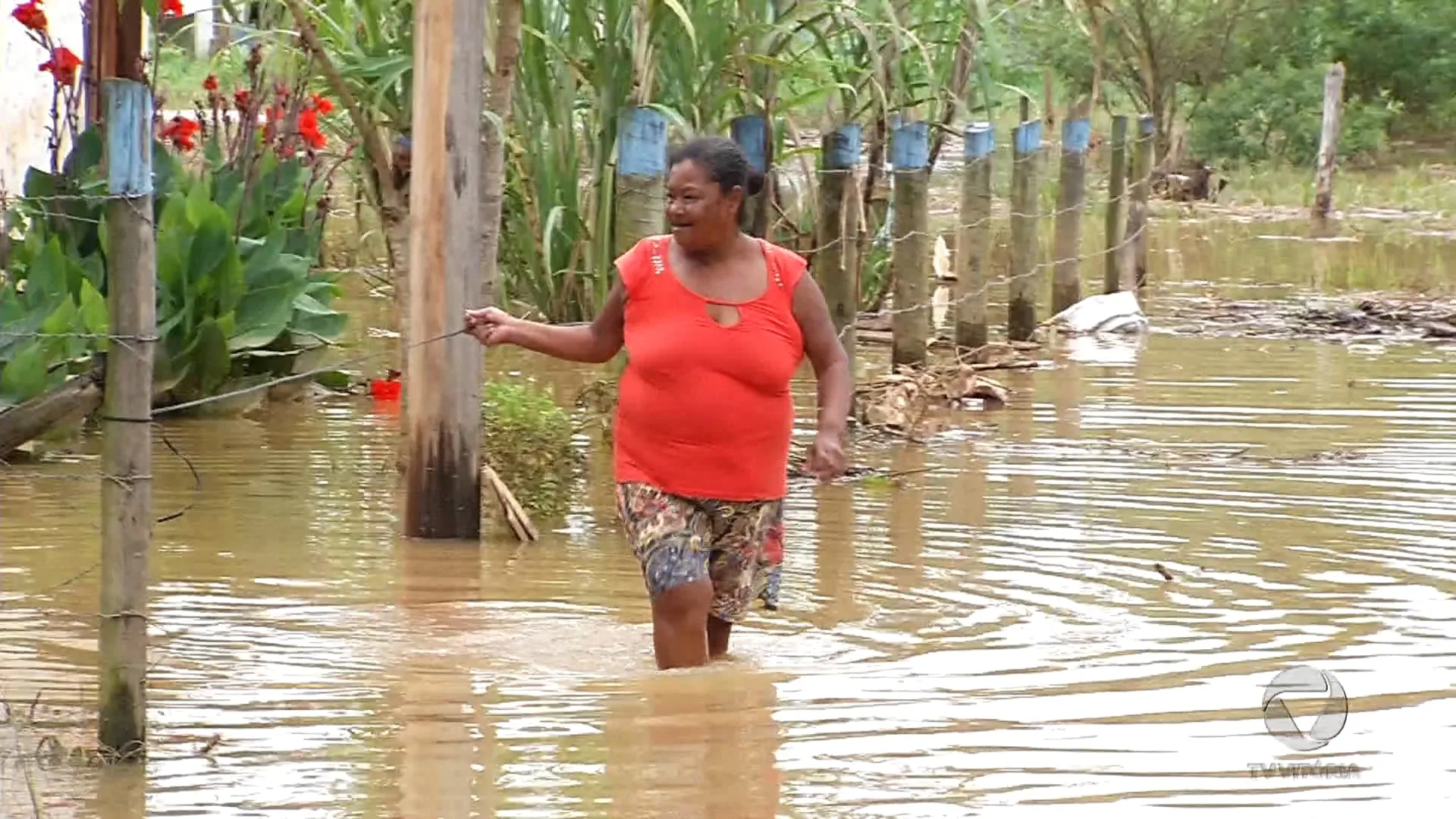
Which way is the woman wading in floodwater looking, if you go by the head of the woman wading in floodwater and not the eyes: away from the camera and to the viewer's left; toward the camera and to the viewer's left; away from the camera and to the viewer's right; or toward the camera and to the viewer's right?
toward the camera and to the viewer's left

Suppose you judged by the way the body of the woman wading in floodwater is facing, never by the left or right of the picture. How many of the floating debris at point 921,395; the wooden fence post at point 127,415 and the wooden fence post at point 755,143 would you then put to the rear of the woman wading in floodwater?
2

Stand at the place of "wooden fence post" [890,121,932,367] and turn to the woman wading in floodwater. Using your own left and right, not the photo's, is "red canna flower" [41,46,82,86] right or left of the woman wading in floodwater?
right

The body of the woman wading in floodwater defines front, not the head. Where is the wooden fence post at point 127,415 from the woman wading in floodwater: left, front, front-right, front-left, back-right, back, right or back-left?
front-right

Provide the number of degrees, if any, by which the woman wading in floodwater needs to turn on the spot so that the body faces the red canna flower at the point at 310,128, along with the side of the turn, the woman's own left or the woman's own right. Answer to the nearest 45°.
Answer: approximately 180°

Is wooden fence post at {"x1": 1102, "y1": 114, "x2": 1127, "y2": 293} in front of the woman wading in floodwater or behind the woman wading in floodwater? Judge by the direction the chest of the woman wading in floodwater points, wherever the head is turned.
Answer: behind

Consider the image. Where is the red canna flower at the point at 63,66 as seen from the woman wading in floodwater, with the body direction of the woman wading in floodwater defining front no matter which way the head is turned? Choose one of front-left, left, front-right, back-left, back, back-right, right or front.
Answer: back-right

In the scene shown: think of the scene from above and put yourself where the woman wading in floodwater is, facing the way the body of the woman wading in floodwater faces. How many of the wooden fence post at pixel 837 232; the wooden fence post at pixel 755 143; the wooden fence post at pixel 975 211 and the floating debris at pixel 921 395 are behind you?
4

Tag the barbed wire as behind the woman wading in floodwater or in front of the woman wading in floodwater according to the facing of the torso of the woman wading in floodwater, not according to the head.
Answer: behind

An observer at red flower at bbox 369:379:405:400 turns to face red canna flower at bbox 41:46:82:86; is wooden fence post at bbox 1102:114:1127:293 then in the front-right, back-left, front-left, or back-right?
back-right

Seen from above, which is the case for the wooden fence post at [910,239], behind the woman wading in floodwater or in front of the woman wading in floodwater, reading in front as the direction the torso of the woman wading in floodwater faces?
behind

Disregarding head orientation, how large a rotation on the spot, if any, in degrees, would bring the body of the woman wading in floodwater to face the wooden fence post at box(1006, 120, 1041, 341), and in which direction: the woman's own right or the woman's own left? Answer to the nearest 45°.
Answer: approximately 180°

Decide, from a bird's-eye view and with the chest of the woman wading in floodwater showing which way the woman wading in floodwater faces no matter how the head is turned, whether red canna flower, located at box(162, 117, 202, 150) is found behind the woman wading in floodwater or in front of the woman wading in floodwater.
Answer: behind

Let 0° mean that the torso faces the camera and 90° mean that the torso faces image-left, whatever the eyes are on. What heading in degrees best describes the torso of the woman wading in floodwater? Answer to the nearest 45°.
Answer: approximately 0°

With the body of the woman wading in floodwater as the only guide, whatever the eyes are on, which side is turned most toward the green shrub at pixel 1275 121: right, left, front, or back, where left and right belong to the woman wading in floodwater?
back
